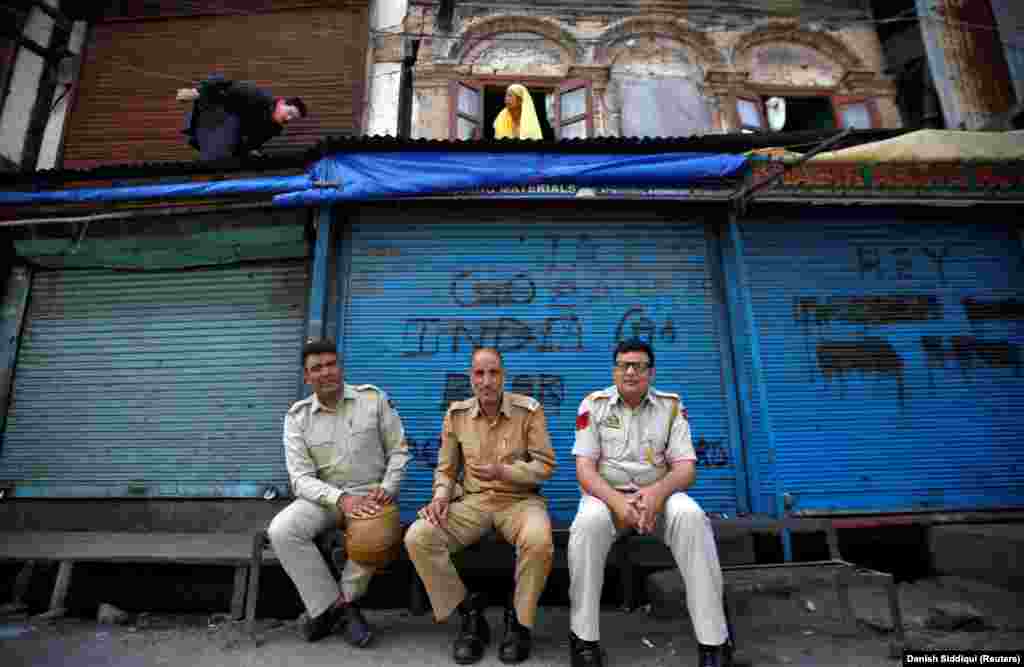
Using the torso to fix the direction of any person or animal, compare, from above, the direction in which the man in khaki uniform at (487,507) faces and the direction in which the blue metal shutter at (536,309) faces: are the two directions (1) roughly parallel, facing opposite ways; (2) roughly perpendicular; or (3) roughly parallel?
roughly parallel

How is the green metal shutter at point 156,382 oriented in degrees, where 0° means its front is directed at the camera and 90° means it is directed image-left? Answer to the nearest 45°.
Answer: approximately 0°

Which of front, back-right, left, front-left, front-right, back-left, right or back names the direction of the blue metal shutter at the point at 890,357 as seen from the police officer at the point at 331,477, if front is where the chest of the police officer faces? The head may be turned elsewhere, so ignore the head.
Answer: left

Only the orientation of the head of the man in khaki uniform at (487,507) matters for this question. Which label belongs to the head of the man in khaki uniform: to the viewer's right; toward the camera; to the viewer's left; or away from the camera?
toward the camera

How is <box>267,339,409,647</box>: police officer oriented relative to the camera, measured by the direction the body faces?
toward the camera

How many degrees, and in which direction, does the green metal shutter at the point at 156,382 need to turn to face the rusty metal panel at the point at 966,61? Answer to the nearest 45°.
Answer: approximately 45° to its left

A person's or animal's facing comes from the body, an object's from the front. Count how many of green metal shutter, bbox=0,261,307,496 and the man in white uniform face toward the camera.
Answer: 2

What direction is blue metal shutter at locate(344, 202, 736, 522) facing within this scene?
toward the camera

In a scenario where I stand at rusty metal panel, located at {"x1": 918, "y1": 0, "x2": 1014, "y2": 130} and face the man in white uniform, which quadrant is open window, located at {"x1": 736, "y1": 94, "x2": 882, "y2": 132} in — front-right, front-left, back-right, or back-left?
front-right

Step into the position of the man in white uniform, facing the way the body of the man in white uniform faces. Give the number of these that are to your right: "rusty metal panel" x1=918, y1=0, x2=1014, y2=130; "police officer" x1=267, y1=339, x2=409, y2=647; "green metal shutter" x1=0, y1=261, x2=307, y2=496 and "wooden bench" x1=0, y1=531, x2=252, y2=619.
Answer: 3
